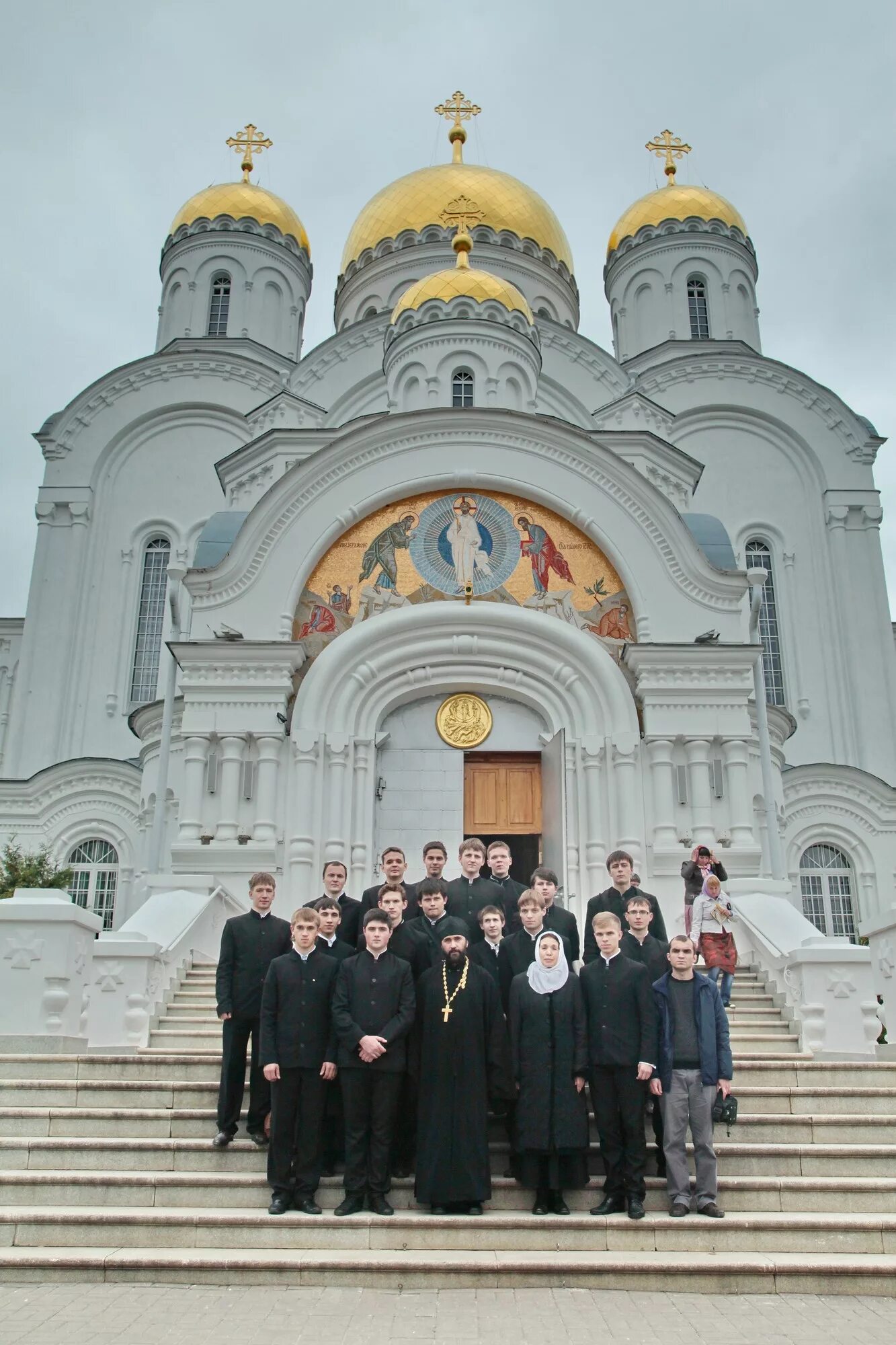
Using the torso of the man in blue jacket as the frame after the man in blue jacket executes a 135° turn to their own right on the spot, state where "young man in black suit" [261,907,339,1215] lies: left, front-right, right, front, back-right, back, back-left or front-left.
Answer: front-left

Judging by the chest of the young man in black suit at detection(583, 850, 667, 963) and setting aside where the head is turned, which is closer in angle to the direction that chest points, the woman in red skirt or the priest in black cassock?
the priest in black cassock

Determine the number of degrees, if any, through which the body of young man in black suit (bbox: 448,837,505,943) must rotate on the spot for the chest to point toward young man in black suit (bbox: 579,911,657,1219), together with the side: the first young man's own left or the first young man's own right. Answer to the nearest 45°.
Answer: approximately 45° to the first young man's own left

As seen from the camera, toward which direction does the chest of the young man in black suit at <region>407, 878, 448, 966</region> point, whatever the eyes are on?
toward the camera

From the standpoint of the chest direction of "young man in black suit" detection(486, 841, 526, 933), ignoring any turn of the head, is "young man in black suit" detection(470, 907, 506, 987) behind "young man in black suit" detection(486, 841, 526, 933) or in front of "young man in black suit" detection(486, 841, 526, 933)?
in front

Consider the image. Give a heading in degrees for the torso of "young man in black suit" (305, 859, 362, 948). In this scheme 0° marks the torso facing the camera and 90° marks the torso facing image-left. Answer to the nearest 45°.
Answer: approximately 0°

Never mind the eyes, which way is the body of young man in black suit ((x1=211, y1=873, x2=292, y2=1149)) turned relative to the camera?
toward the camera

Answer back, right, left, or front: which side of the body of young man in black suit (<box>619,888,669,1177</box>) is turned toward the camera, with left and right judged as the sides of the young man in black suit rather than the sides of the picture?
front

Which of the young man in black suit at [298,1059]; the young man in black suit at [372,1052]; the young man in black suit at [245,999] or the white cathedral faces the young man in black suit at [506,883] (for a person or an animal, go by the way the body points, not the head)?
the white cathedral

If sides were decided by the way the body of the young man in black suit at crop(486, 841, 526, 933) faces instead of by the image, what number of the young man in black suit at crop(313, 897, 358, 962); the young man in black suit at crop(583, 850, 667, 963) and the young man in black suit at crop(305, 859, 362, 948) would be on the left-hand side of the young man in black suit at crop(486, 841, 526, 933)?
1

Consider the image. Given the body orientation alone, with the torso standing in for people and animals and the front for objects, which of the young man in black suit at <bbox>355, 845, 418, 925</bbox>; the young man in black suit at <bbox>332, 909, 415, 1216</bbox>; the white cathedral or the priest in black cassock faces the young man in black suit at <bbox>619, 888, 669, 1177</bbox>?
the white cathedral

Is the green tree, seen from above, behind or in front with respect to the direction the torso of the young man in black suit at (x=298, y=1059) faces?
behind
